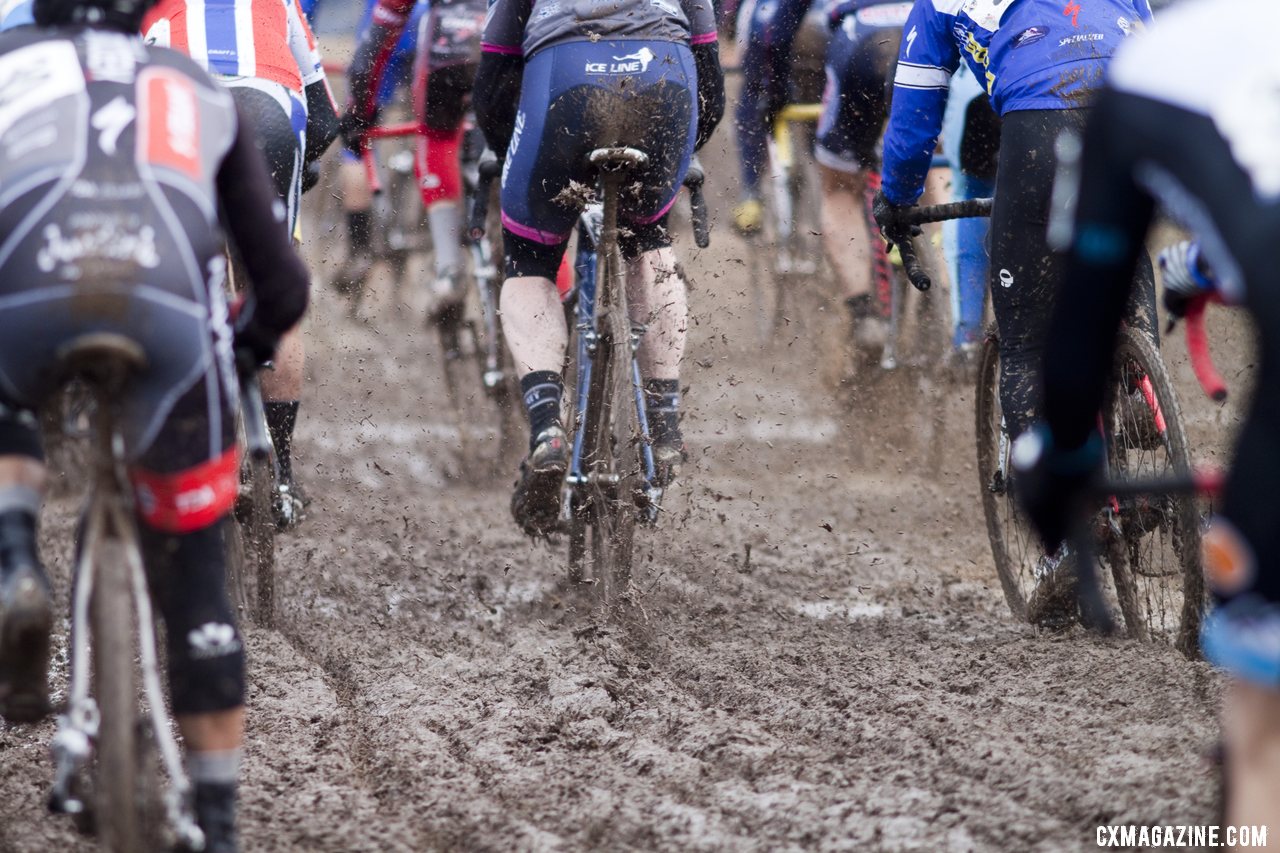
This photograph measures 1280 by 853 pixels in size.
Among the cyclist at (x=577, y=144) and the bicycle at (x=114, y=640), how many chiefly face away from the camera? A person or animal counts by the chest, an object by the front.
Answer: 2

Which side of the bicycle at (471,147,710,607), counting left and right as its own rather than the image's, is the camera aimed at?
back

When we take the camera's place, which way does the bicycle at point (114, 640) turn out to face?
facing away from the viewer

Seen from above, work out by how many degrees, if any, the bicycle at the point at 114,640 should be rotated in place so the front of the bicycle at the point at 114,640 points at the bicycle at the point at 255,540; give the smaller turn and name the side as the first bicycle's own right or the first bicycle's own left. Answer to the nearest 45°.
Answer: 0° — it already faces it

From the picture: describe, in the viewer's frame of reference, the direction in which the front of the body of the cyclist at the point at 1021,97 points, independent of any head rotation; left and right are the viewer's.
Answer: facing away from the viewer and to the left of the viewer

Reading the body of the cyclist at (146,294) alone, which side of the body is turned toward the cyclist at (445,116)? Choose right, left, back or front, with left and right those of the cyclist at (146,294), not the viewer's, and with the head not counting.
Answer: front

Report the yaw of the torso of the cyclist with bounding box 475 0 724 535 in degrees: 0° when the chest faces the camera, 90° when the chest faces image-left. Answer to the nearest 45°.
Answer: approximately 180°

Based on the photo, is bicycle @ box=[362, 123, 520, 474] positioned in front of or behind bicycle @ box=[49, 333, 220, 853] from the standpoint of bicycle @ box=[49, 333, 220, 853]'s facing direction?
in front

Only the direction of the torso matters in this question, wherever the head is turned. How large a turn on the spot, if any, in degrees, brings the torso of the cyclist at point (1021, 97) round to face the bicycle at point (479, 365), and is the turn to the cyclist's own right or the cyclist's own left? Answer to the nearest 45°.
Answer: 0° — they already face it

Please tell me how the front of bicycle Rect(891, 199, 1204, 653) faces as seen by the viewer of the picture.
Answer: facing away from the viewer and to the left of the viewer

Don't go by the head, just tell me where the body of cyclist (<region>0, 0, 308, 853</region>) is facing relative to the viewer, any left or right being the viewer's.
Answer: facing away from the viewer

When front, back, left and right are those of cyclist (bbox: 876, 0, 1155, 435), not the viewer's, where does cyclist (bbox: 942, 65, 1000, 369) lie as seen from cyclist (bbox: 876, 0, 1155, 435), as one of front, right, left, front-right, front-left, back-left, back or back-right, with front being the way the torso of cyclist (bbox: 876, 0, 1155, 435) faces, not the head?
front-right

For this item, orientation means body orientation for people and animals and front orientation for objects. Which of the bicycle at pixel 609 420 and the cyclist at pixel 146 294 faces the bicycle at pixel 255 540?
the cyclist

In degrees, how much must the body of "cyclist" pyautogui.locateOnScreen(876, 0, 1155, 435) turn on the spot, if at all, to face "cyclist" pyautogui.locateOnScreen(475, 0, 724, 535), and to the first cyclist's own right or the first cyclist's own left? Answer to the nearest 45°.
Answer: approximately 45° to the first cyclist's own left

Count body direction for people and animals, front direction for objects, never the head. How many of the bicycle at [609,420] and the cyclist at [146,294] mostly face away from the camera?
2
